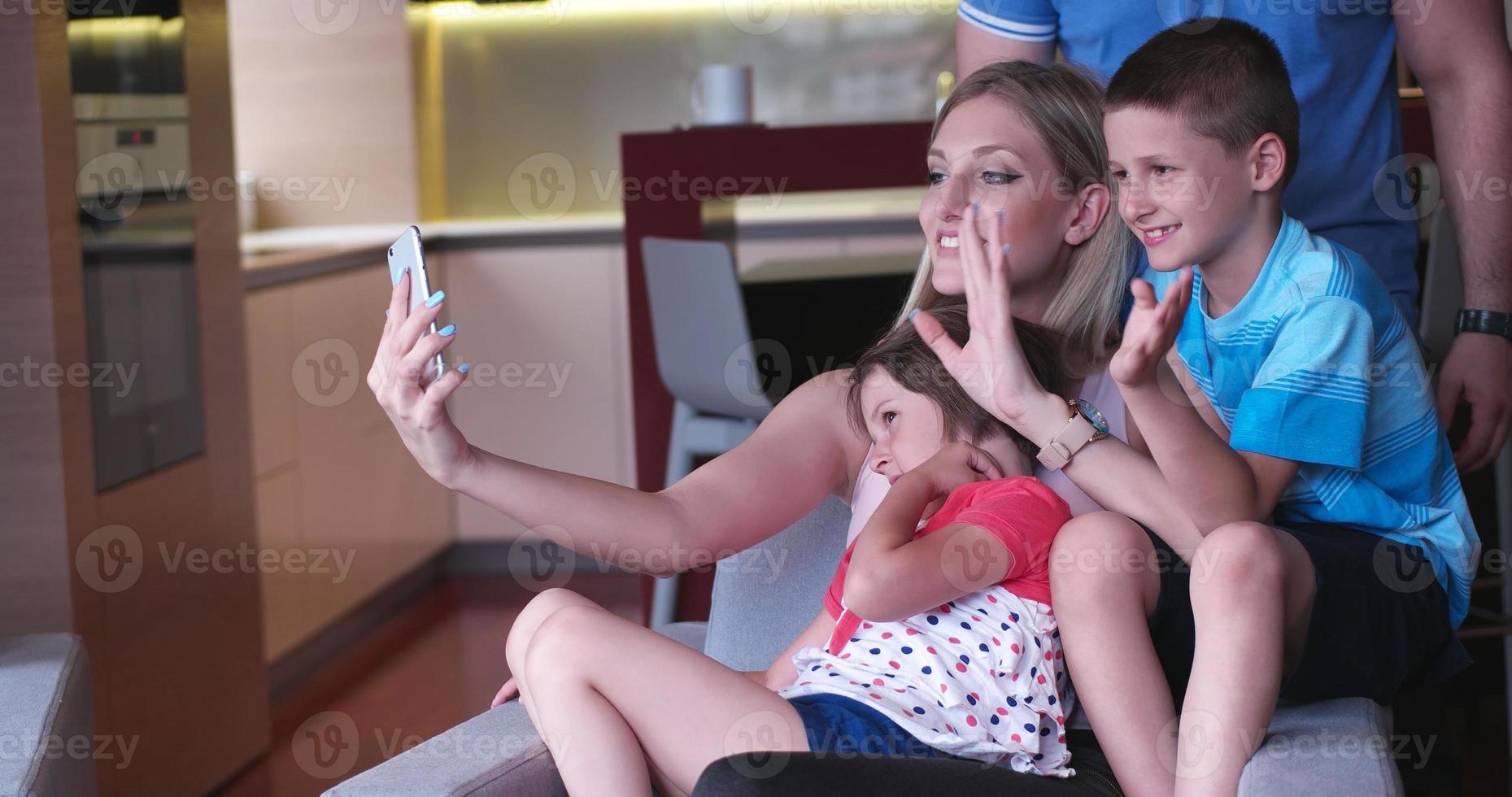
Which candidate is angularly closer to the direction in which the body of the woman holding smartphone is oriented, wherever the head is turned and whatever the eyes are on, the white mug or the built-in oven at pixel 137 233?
the built-in oven

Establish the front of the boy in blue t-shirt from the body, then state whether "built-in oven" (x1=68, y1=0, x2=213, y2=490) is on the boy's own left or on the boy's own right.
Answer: on the boy's own right

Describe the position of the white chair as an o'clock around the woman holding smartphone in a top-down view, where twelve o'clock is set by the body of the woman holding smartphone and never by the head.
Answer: The white chair is roughly at 4 o'clock from the woman holding smartphone.

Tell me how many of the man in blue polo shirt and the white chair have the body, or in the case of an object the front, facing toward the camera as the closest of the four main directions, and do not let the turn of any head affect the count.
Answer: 1

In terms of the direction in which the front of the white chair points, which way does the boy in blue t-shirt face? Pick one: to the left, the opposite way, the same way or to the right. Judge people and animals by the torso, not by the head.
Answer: the opposite way

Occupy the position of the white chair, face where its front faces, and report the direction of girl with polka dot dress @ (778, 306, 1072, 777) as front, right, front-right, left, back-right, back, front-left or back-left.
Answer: back-right

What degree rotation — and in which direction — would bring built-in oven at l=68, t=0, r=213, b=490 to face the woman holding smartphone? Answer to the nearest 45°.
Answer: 0° — it already faces them

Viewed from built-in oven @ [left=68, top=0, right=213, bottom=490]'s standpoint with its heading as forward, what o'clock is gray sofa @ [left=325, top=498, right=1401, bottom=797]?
The gray sofa is roughly at 1 o'clock from the built-in oven.

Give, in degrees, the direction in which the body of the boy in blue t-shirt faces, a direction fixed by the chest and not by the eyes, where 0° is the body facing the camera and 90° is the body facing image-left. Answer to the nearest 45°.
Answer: approximately 45°

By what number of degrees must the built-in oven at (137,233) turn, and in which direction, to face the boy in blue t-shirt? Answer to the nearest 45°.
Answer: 0° — it already faces them

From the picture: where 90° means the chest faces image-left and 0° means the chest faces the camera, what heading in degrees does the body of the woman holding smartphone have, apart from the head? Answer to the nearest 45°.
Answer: approximately 45°
